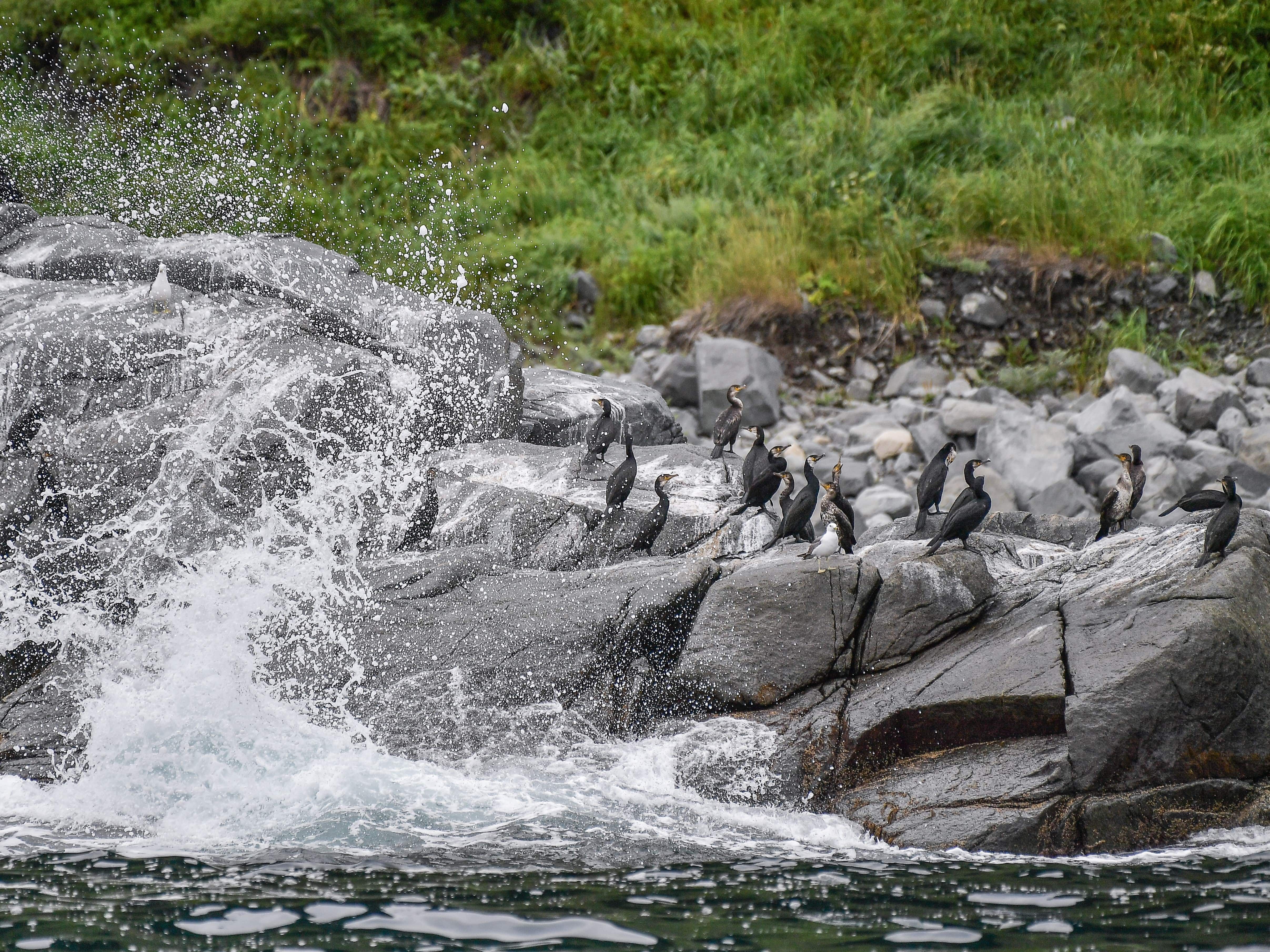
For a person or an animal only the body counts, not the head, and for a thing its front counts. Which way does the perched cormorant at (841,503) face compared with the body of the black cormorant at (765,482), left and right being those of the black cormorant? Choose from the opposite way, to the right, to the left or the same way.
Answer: the opposite way

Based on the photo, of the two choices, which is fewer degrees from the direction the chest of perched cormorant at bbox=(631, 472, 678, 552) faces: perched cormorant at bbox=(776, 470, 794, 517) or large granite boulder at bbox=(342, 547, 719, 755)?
the perched cormorant

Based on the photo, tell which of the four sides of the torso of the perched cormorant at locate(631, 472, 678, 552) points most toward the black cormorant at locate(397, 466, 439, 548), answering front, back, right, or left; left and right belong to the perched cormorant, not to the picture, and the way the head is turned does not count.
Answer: back

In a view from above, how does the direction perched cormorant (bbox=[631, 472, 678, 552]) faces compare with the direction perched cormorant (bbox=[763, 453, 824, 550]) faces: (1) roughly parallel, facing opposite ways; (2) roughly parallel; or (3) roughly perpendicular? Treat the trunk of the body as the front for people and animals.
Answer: roughly parallel

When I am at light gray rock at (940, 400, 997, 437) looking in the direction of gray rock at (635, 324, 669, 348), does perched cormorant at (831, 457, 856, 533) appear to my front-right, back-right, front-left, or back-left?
back-left

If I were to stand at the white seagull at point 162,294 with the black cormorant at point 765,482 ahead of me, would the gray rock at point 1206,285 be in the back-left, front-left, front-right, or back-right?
front-left

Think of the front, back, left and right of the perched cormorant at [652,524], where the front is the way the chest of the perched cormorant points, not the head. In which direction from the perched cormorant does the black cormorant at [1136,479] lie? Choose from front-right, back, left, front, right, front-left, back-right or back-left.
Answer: front

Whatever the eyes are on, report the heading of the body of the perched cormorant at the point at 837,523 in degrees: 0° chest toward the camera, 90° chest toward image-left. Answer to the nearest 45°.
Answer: approximately 45°

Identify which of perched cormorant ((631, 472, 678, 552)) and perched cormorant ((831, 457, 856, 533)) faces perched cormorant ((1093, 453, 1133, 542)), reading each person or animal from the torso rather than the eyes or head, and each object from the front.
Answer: perched cormorant ((631, 472, 678, 552))

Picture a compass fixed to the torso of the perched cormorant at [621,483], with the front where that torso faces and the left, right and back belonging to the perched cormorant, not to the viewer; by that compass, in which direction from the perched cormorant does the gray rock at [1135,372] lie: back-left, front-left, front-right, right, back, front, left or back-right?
front-left

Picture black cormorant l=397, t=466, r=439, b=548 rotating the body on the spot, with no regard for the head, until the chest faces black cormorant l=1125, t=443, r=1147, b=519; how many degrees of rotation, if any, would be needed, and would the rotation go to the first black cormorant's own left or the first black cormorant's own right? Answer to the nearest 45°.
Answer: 0° — it already faces it
